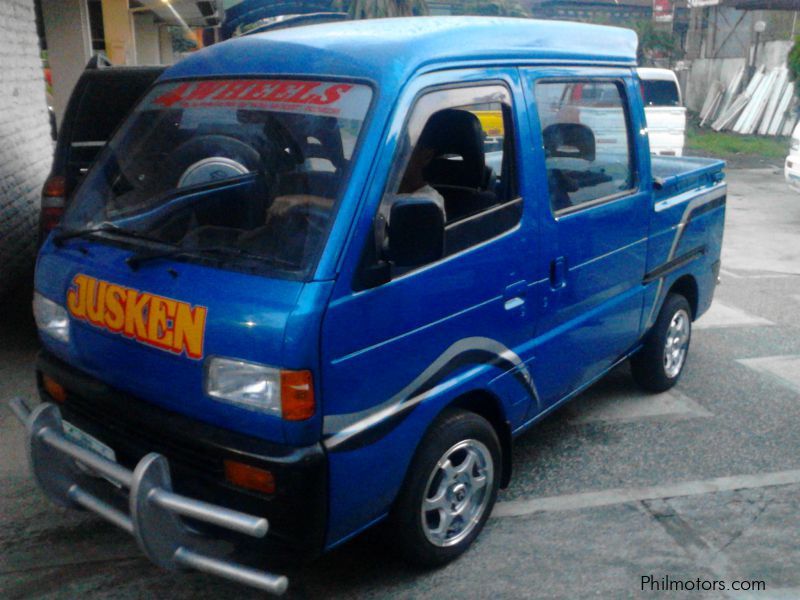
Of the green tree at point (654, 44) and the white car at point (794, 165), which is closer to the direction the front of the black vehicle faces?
the green tree

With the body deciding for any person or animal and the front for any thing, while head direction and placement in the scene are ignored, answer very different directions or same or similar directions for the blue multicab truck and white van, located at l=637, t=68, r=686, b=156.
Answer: very different directions

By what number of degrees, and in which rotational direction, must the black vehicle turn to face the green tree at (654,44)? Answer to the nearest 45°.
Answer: approximately 45° to its right

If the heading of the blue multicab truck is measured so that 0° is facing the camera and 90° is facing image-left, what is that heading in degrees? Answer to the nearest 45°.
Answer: approximately 45°

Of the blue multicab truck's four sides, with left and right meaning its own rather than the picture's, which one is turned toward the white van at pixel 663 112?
back

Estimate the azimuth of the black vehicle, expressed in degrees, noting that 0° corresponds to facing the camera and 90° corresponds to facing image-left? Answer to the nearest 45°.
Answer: approximately 180°

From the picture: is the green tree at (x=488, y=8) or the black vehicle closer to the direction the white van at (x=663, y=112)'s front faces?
the green tree

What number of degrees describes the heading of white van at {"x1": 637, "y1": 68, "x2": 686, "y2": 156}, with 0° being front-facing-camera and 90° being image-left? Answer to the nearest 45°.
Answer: approximately 180°

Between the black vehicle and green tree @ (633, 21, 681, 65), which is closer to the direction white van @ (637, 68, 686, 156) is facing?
the green tree

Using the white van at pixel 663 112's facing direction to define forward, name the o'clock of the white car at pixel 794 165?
the white car at pixel 794 165 is roughly at 5 o'clock from the white van at pixel 663 112.

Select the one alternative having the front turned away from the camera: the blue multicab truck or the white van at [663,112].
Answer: the white van

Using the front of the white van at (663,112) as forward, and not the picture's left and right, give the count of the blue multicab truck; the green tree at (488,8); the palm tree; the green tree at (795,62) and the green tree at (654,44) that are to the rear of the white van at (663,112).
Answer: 1

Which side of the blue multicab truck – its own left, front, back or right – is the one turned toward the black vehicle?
right

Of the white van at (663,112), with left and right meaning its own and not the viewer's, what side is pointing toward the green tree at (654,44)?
front
